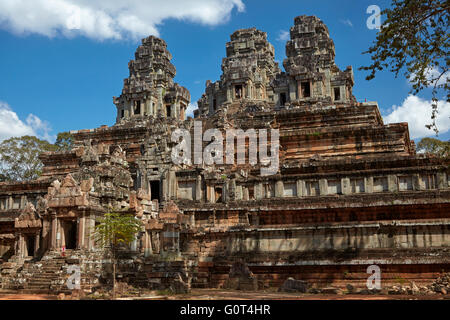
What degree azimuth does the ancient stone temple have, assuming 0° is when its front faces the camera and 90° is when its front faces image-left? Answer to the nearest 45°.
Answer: approximately 45°
